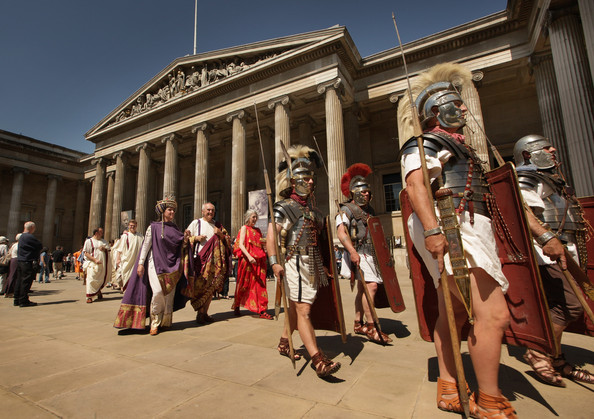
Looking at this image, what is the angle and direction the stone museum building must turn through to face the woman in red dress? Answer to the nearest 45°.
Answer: approximately 45° to its left

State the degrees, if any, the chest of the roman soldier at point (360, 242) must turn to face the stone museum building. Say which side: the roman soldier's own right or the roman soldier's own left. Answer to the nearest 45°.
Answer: approximately 135° to the roman soldier's own left

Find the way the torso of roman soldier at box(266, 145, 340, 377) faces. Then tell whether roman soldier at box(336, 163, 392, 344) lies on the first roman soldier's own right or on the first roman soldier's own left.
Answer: on the first roman soldier's own left

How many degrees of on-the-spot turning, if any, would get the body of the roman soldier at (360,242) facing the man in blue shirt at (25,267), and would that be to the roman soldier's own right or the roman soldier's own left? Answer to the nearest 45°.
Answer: approximately 135° to the roman soldier's own right

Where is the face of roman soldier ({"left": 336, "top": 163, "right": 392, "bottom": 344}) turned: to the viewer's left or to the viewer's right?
to the viewer's right

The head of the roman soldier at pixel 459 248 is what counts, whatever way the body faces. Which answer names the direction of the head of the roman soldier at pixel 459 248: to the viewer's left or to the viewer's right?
to the viewer's right

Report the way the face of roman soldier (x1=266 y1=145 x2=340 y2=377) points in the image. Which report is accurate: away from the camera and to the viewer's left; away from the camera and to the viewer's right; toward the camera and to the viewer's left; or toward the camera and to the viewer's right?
toward the camera and to the viewer's right

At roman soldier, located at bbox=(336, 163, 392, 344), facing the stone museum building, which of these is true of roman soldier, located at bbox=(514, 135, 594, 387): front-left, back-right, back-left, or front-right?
back-right

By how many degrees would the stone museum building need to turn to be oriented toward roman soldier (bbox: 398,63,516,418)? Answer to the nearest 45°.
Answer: approximately 45° to its left
